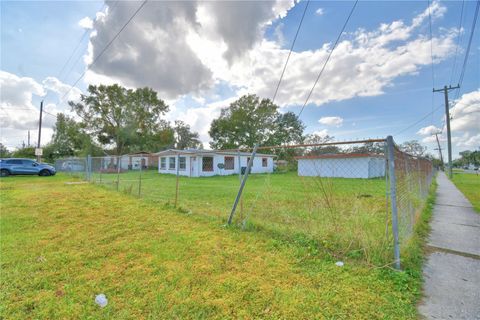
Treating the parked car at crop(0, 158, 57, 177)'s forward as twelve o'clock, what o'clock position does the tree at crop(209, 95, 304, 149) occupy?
The tree is roughly at 12 o'clock from the parked car.

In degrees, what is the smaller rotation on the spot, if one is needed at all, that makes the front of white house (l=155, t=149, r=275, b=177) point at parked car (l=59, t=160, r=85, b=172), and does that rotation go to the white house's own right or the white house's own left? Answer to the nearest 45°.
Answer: approximately 90° to the white house's own right

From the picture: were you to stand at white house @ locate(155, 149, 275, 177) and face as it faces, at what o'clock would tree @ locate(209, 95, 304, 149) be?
The tree is roughly at 7 o'clock from the white house.

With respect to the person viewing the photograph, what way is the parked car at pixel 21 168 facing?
facing to the right of the viewer

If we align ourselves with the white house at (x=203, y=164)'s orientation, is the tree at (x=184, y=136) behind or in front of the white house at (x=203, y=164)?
behind

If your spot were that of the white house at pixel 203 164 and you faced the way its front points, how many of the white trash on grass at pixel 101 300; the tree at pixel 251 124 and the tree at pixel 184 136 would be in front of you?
1
